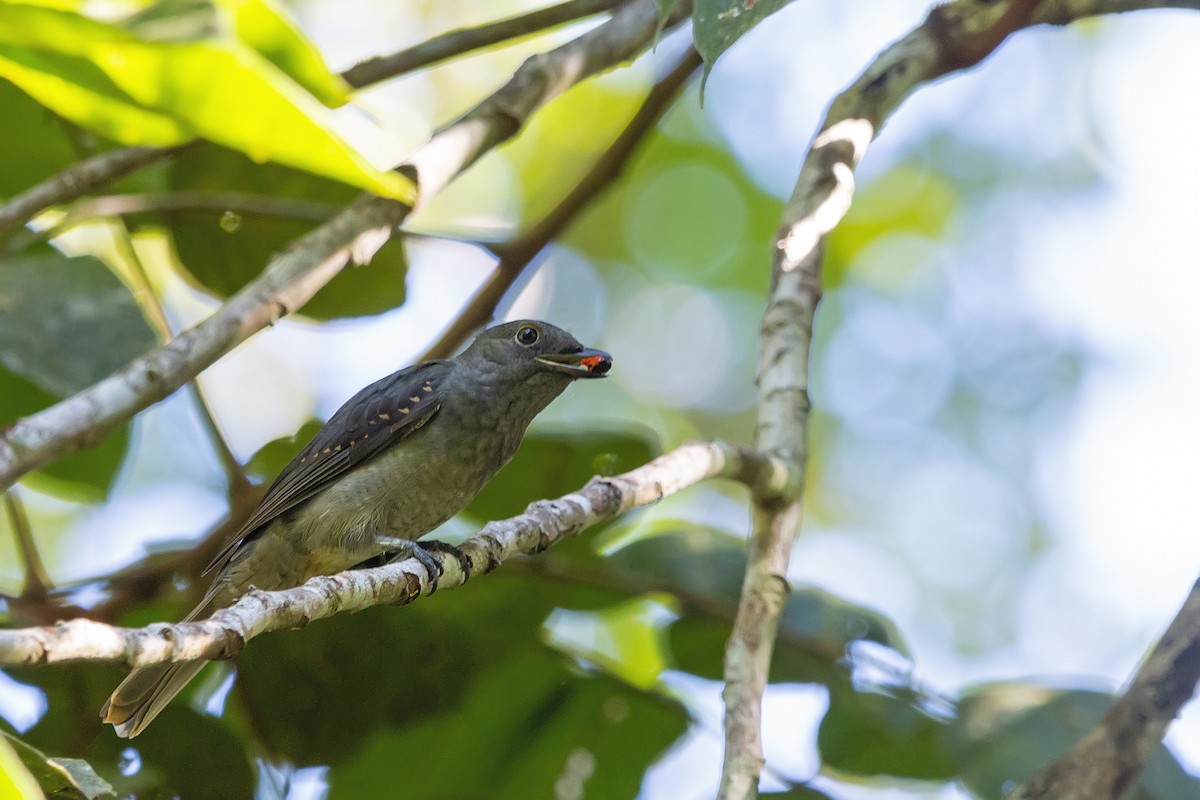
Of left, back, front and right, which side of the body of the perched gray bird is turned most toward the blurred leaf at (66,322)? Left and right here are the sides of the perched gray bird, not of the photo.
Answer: back

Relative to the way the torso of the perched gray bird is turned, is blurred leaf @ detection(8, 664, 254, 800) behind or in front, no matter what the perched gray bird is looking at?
behind

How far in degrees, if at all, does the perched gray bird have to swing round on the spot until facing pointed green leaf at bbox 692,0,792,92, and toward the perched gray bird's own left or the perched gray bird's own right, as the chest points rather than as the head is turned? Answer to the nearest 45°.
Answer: approximately 45° to the perched gray bird's own right

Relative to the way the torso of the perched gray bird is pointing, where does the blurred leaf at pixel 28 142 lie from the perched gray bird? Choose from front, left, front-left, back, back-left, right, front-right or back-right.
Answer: back-left

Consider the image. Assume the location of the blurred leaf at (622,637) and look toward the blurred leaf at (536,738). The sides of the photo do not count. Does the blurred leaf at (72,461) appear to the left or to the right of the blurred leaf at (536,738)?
right

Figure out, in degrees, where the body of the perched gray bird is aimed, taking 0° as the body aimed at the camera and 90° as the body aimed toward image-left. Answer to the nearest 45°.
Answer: approximately 270°
